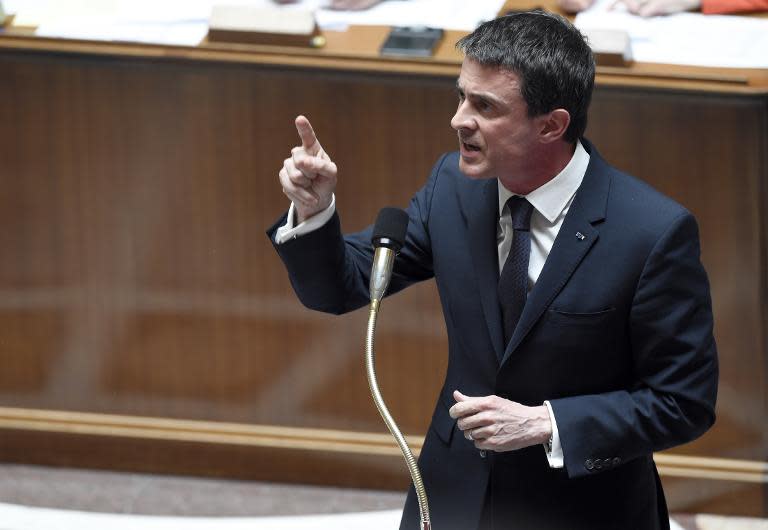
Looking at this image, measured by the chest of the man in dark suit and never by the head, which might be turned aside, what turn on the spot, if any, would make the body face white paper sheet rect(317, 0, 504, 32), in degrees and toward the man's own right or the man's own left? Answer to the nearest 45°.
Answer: approximately 135° to the man's own right

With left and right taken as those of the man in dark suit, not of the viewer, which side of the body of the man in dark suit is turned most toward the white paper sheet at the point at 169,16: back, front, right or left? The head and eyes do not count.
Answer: right

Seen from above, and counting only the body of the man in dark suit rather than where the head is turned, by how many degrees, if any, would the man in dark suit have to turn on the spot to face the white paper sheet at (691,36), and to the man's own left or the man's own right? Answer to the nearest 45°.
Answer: approximately 135° to the man's own right

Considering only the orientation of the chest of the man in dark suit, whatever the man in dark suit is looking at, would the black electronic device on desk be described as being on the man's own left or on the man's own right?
on the man's own right
